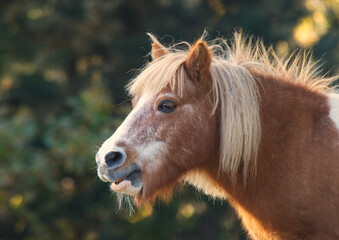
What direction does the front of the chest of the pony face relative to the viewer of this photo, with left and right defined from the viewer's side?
facing to the left of the viewer
